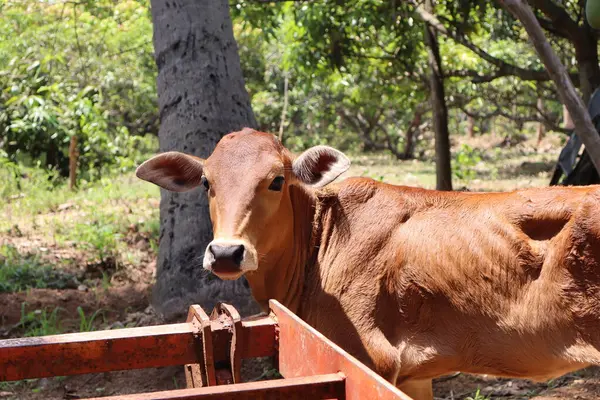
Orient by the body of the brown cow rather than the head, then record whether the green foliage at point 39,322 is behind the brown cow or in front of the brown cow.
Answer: in front

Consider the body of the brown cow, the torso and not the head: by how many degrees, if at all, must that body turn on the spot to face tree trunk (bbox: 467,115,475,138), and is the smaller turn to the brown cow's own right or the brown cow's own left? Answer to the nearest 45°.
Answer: approximately 90° to the brown cow's own right

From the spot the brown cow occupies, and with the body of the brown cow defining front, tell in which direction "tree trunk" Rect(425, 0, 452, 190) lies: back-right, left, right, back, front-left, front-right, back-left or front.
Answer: right

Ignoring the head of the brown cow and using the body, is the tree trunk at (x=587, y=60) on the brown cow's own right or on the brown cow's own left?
on the brown cow's own right

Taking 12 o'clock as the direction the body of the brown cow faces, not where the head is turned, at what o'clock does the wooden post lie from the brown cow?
The wooden post is roughly at 2 o'clock from the brown cow.

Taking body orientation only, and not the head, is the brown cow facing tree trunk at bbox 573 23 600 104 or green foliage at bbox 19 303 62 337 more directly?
the green foliage

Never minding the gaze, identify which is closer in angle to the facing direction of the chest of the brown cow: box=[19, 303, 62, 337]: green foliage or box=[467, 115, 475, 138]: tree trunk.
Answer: the green foliage

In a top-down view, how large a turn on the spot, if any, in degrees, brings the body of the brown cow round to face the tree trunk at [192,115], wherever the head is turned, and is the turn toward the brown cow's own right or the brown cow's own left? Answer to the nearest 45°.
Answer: approximately 45° to the brown cow's own right

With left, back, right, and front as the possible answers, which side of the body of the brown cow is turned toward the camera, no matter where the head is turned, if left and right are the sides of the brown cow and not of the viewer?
left

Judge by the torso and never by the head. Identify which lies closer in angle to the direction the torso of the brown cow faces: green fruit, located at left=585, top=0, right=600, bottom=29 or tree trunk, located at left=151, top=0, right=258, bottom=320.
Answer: the tree trunk

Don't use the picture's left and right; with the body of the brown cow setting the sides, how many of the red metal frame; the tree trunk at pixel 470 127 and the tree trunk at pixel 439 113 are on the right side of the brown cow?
2

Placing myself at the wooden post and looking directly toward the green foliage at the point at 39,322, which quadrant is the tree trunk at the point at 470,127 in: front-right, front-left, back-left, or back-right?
back-left

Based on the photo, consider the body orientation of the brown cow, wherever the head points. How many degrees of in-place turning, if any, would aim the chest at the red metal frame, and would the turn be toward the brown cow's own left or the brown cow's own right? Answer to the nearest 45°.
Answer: approximately 45° to the brown cow's own left
